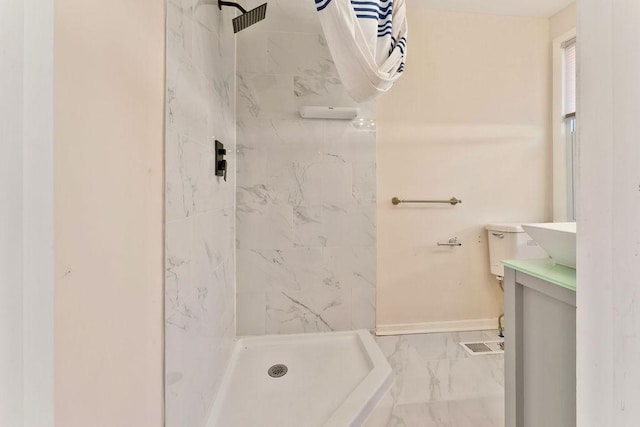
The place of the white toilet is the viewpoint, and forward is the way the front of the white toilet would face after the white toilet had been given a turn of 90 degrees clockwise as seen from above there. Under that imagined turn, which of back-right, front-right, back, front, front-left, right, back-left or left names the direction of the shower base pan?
front-left

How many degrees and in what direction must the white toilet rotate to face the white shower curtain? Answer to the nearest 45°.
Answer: approximately 45° to its right

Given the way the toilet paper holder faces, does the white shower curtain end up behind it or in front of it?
in front

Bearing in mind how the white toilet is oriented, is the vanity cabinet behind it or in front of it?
in front

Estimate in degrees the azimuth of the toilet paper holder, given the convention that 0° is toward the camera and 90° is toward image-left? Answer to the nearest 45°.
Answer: approximately 0°

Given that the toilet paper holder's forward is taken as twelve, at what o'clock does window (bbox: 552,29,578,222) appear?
The window is roughly at 8 o'clock from the toilet paper holder.

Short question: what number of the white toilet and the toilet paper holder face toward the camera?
2

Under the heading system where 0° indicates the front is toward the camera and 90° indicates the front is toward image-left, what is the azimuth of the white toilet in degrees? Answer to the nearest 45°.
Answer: approximately 0°
